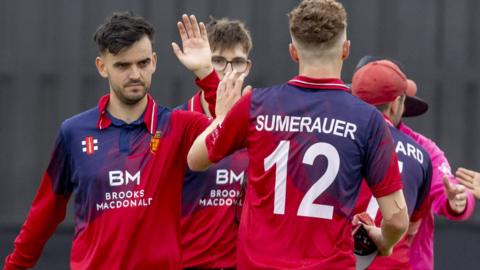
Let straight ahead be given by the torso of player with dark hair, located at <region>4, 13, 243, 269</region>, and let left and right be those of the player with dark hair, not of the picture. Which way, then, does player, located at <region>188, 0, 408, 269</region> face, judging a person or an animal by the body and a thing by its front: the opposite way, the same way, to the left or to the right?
the opposite way

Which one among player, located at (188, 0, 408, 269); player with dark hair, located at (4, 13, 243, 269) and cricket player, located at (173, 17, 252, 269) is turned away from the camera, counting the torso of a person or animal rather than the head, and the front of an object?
the player

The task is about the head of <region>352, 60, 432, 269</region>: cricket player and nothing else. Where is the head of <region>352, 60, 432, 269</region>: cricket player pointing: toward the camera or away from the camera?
away from the camera

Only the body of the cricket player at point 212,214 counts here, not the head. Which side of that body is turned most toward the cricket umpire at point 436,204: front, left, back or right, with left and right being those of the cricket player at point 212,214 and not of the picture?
left

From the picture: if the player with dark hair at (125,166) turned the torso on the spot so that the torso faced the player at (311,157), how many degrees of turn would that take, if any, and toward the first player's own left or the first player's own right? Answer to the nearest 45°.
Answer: approximately 45° to the first player's own left

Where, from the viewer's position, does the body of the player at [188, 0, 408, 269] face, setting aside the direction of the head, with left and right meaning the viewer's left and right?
facing away from the viewer

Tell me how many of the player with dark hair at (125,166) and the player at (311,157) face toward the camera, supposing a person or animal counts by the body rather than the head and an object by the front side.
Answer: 1

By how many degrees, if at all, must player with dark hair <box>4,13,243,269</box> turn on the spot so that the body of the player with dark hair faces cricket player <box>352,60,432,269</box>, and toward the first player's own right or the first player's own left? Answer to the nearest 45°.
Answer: approximately 90° to the first player's own left

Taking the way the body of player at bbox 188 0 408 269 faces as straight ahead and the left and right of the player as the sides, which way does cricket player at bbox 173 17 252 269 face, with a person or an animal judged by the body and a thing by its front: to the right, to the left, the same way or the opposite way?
the opposite way
